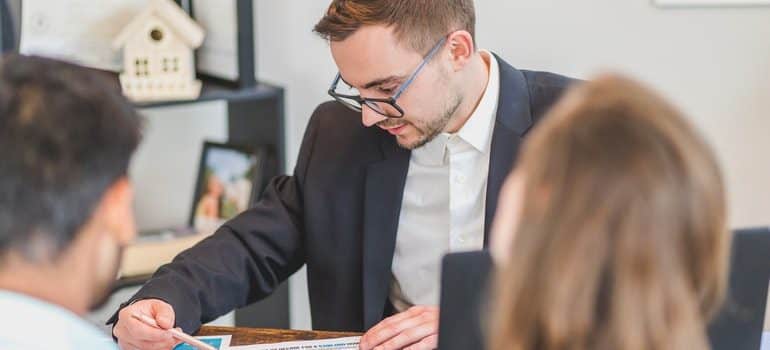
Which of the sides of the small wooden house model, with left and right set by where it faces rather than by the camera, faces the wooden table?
front

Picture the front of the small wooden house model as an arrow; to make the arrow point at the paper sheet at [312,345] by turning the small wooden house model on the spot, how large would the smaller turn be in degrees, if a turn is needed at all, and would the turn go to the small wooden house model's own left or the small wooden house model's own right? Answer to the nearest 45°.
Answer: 0° — it already faces it

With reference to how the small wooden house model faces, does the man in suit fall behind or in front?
in front

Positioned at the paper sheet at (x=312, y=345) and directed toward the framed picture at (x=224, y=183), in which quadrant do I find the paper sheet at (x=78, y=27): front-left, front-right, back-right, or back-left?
front-left

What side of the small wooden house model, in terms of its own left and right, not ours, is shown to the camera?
front

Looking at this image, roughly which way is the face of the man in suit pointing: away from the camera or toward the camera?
toward the camera

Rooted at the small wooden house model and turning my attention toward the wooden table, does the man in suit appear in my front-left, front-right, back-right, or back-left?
front-left

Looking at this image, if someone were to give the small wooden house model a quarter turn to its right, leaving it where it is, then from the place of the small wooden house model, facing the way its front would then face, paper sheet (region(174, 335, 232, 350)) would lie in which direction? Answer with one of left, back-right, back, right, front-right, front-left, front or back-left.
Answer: left
